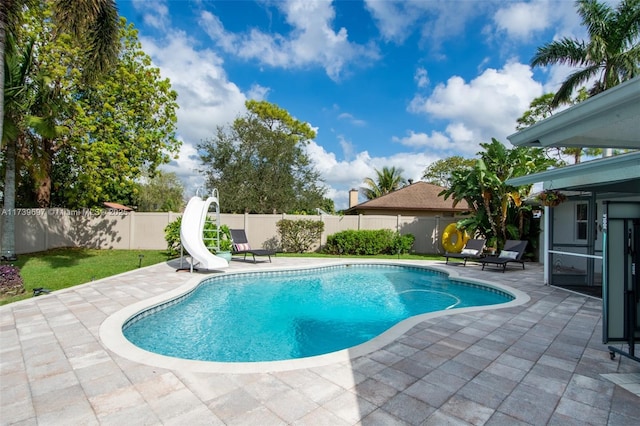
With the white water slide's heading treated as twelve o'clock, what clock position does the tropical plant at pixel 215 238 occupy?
The tropical plant is roughly at 8 o'clock from the white water slide.

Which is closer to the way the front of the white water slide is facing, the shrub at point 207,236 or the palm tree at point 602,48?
the palm tree

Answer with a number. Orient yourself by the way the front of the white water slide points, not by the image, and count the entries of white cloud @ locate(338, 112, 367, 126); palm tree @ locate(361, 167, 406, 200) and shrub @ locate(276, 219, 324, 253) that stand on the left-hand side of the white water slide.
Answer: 3

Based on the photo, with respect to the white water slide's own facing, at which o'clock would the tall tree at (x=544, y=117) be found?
The tall tree is roughly at 10 o'clock from the white water slide.

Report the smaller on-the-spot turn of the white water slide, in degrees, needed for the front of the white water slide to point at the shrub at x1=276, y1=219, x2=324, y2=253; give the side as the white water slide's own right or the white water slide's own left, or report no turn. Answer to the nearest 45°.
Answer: approximately 90° to the white water slide's own left

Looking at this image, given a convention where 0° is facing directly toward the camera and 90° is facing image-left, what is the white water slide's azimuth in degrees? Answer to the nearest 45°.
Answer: approximately 315°

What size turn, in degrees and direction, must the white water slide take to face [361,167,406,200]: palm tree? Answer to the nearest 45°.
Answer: approximately 90° to its left

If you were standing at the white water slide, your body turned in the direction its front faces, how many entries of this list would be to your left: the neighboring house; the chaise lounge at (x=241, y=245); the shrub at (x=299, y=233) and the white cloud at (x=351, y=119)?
4

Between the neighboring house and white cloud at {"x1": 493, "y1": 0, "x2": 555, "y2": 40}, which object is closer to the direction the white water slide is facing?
the white cloud

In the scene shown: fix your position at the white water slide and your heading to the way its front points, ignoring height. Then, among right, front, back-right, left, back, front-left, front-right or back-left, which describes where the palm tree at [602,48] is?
front-left

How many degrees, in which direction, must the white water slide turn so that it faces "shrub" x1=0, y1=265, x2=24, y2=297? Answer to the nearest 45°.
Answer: approximately 90° to its right

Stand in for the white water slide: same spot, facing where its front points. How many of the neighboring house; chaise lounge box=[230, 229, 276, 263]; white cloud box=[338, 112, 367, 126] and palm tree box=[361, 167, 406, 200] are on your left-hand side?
4

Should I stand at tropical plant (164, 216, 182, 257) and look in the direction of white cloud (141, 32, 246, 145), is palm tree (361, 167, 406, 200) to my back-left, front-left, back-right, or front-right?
front-right

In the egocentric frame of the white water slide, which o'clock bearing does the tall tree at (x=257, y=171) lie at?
The tall tree is roughly at 8 o'clock from the white water slide.
